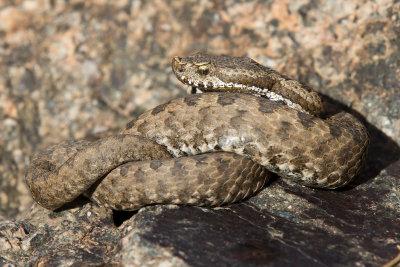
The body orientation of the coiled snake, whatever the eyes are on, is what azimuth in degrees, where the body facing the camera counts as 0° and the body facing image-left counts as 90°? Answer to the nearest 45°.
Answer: approximately 90°
